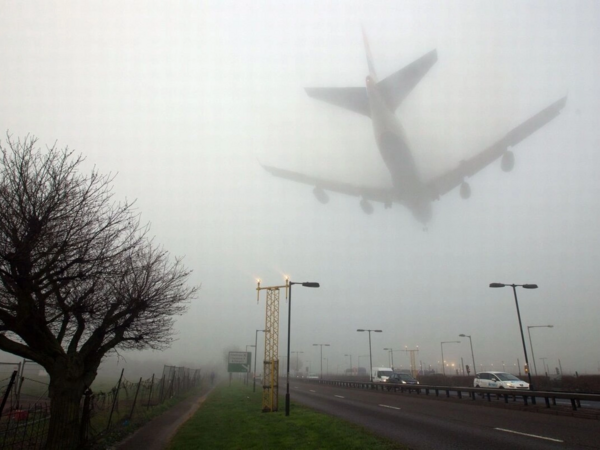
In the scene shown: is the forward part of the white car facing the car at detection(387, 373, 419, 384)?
no

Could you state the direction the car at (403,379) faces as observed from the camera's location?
facing the viewer and to the right of the viewer

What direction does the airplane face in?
away from the camera

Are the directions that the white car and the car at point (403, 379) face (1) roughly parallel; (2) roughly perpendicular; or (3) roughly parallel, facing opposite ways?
roughly parallel

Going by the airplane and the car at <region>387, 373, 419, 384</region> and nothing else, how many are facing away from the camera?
1

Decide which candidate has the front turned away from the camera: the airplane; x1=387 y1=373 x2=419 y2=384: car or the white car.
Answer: the airplane

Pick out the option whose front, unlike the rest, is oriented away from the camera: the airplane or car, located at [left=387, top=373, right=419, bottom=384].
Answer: the airplane

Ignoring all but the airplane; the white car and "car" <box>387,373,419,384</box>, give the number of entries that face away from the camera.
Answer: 1
